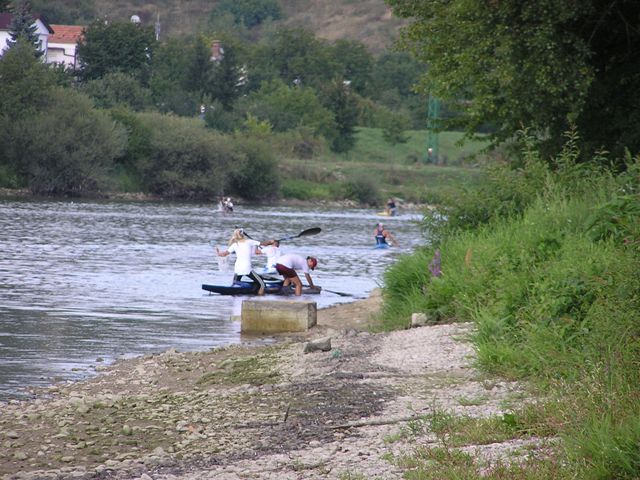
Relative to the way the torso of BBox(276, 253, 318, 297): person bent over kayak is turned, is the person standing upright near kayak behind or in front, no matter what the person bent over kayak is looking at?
behind

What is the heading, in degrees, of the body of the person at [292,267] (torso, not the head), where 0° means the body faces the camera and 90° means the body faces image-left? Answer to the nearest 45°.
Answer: approximately 270°
